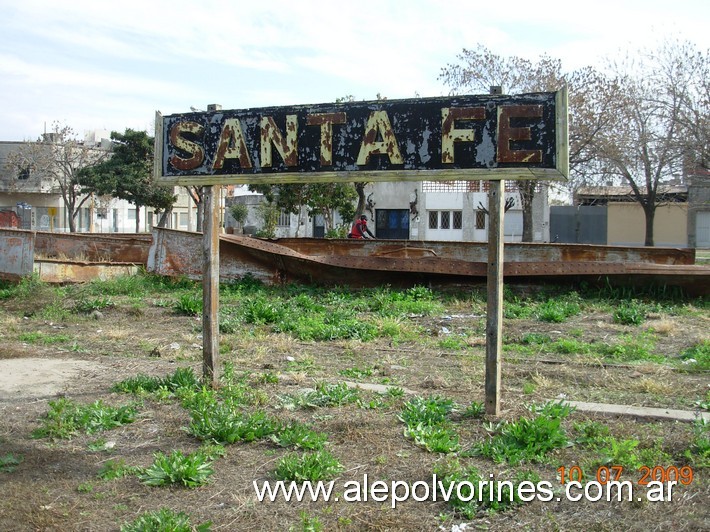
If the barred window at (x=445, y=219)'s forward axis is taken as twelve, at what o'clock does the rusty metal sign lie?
The rusty metal sign is roughly at 12 o'clock from the barred window.

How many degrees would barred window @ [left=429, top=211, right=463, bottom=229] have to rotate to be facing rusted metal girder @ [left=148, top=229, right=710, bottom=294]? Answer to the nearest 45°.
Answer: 0° — it already faces it

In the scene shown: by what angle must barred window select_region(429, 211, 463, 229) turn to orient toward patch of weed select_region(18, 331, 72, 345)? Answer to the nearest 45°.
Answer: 0° — it already faces it

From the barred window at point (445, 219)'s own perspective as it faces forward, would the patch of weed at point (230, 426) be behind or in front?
in front

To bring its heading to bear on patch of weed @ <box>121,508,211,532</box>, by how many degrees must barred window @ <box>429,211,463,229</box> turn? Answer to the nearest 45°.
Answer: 0° — it already faces it

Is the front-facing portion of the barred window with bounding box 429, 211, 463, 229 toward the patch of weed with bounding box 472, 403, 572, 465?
yes

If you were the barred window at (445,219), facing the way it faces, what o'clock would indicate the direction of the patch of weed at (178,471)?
The patch of weed is roughly at 12 o'clock from the barred window.

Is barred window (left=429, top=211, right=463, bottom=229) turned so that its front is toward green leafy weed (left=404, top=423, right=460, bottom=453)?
yes

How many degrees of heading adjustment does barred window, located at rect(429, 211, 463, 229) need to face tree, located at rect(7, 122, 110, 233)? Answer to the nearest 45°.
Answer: approximately 90° to its right

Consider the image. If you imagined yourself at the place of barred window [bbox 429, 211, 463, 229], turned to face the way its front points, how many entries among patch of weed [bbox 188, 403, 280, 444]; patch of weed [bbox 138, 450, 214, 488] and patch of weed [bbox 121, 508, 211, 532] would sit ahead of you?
3

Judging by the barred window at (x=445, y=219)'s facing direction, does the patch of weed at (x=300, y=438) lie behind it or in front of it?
in front

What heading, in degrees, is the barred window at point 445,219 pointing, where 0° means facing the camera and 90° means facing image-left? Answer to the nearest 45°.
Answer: approximately 0°
